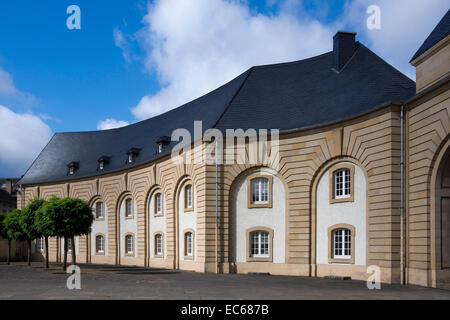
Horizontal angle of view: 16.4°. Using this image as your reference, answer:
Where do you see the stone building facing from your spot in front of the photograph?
facing the viewer and to the left of the viewer

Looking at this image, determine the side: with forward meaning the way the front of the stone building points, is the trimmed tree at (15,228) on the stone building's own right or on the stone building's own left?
on the stone building's own right
